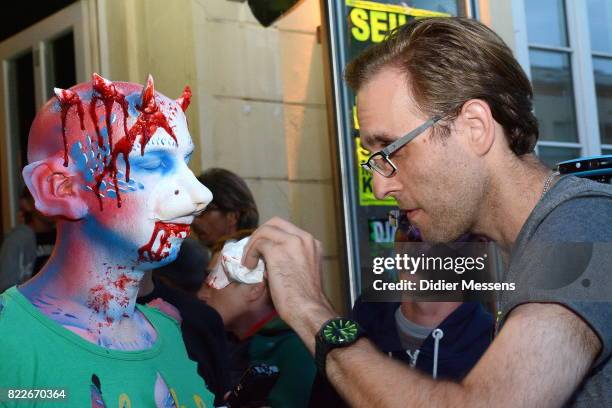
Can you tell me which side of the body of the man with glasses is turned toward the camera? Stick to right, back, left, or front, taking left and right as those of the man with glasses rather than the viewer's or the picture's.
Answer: left

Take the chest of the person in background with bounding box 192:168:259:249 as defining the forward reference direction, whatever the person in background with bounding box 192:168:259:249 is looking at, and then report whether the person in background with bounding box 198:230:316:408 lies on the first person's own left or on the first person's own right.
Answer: on the first person's own left

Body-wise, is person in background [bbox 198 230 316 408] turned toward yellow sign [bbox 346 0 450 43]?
no

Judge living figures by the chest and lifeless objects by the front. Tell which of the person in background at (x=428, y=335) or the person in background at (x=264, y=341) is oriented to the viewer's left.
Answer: the person in background at (x=264, y=341)

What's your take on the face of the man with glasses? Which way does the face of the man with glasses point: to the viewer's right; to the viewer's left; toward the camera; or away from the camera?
to the viewer's left

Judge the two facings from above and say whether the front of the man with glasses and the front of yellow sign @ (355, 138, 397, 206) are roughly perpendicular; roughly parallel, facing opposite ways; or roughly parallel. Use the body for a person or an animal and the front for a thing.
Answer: roughly perpendicular

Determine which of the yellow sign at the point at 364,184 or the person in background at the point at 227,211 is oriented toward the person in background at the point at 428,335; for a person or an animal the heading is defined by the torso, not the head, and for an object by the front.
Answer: the yellow sign

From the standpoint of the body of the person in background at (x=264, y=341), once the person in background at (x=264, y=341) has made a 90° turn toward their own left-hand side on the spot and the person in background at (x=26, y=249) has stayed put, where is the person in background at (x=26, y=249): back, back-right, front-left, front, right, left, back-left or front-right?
back-right

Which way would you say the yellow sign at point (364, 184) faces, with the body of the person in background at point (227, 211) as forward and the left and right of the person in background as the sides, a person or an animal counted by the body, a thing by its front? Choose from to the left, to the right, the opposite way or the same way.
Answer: to the left

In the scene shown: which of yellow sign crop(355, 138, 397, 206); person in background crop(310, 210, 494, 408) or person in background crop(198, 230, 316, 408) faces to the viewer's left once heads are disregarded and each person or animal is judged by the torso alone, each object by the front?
person in background crop(198, 230, 316, 408)

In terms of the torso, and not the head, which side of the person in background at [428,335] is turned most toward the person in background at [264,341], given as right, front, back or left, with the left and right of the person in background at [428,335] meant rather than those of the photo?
right

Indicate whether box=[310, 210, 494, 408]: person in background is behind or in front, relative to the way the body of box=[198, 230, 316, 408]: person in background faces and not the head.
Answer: behind

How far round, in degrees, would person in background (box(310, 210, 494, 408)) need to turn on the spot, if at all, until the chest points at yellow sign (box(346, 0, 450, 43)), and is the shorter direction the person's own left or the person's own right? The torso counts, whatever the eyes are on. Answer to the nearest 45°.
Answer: approximately 180°

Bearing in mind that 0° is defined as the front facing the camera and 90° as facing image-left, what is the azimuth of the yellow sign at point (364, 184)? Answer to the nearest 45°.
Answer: approximately 0°

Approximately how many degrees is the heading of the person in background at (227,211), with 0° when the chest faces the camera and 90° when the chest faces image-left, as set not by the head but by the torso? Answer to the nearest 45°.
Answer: approximately 90°

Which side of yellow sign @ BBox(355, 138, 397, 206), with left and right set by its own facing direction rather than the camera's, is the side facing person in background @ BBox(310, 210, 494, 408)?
front
